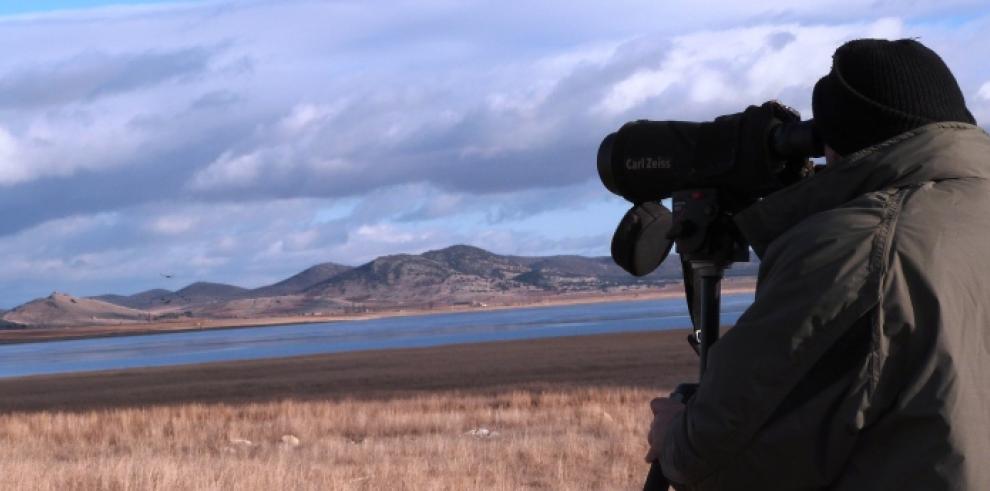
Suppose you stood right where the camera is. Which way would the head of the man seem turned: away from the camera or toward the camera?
away from the camera

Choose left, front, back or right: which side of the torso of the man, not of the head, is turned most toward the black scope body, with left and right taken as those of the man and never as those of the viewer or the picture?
front

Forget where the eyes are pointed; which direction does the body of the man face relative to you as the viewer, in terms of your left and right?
facing away from the viewer and to the left of the viewer

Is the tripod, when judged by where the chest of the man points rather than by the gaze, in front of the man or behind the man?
in front
